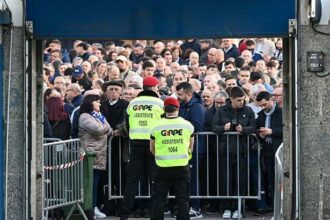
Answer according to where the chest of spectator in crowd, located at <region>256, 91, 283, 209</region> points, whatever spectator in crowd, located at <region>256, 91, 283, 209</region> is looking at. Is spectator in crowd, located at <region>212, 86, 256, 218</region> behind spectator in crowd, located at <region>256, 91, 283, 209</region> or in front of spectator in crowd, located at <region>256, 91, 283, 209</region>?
in front

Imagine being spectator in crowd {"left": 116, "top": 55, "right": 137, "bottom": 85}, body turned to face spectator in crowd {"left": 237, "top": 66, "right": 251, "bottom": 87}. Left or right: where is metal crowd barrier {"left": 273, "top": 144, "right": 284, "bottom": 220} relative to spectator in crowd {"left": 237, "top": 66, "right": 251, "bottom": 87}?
right

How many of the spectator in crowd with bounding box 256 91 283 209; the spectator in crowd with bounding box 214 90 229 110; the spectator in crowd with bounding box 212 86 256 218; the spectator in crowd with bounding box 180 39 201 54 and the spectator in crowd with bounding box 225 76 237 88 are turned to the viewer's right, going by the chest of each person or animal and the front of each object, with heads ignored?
0

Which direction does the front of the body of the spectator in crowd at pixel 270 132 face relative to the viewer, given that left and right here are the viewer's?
facing the viewer and to the left of the viewer

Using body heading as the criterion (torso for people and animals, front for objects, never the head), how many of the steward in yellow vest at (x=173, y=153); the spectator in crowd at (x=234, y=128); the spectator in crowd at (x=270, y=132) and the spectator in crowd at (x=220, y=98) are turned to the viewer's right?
0

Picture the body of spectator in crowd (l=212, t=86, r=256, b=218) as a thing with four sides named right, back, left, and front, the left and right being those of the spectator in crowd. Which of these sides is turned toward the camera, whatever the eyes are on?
front

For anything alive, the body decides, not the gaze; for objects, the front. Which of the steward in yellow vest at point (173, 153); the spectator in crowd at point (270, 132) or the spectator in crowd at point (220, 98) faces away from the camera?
the steward in yellow vest

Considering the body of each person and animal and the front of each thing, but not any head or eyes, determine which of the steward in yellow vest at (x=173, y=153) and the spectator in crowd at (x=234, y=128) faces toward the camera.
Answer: the spectator in crowd

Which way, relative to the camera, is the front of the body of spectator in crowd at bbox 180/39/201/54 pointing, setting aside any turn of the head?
toward the camera

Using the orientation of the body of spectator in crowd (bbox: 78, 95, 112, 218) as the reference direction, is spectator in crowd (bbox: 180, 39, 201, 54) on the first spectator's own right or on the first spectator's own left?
on the first spectator's own left
